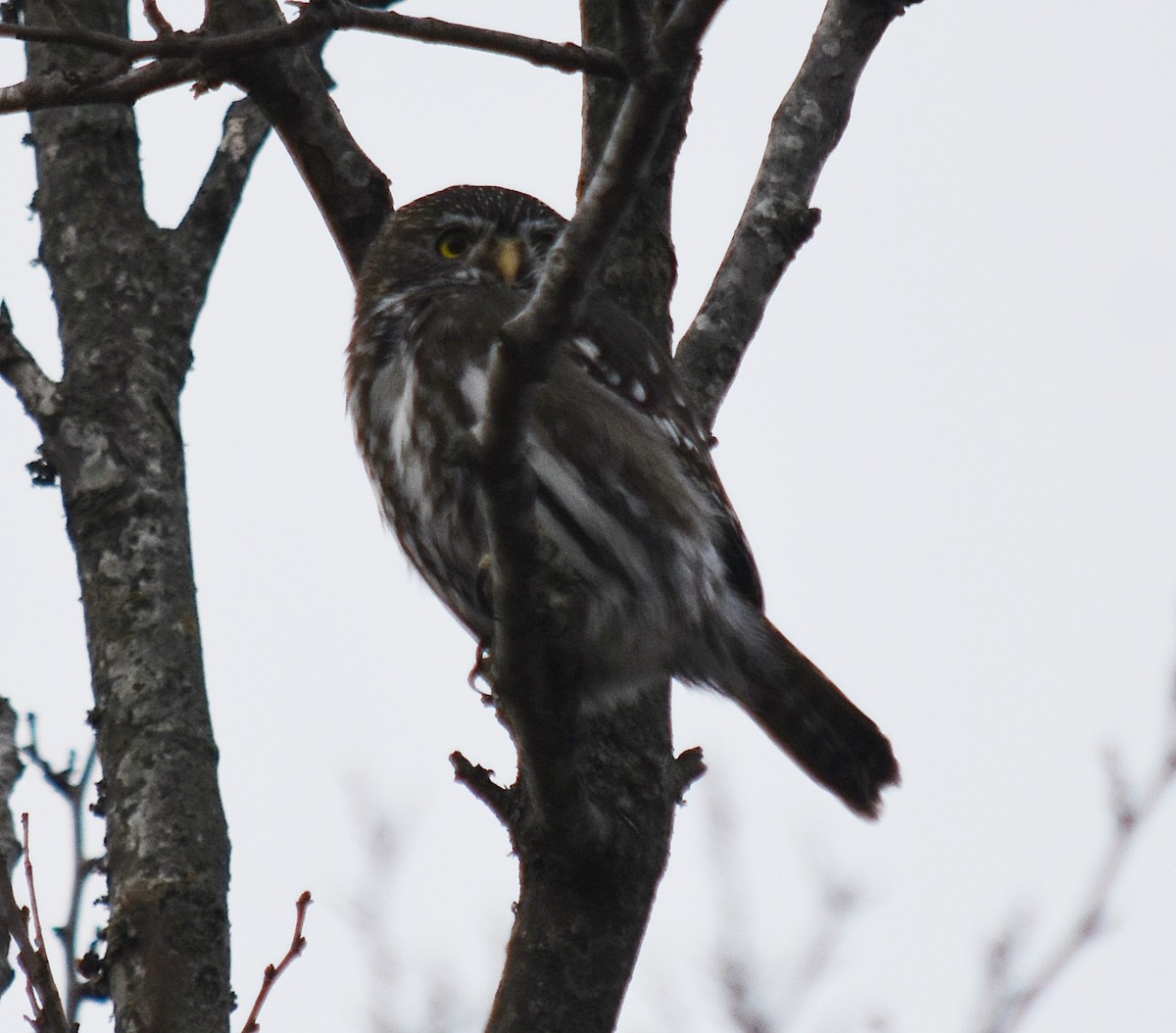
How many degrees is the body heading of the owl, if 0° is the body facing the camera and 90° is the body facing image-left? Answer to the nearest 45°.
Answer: approximately 45°

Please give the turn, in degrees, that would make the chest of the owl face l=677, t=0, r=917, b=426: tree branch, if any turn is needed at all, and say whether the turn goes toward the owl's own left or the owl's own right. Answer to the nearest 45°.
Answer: approximately 135° to the owl's own right

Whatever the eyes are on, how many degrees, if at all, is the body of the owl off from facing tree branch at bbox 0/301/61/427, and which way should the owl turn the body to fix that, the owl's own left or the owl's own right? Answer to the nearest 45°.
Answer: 0° — it already faces it

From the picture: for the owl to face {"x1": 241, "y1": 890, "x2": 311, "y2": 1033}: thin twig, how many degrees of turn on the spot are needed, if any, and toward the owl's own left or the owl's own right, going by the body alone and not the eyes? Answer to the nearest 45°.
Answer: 0° — it already faces it

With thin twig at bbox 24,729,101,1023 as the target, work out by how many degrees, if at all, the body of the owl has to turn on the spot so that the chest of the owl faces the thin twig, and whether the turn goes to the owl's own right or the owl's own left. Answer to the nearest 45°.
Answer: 0° — it already faces it

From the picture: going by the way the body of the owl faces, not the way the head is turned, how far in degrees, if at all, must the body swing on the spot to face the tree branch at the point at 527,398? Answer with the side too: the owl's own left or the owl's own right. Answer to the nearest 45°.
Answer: approximately 45° to the owl's own left
